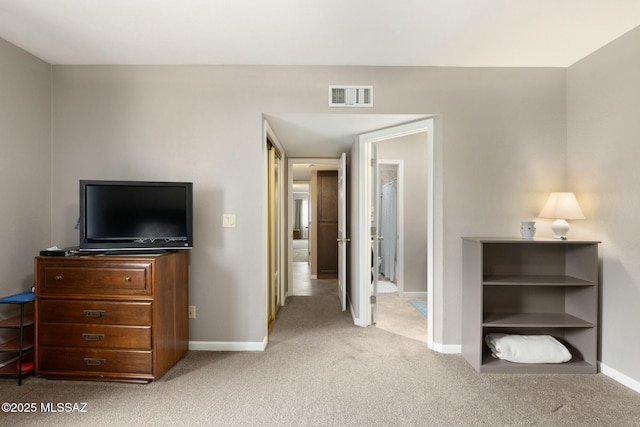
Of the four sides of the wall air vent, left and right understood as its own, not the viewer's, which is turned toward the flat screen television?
right

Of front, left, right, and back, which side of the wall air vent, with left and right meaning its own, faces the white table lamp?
left

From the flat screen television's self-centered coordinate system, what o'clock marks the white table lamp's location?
The white table lamp is roughly at 10 o'clock from the flat screen television.

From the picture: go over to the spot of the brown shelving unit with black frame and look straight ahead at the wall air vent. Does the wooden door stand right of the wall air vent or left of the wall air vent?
left

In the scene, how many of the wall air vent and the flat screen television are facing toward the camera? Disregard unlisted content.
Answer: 2

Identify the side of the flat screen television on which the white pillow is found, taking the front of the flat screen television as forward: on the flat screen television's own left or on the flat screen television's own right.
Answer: on the flat screen television's own left

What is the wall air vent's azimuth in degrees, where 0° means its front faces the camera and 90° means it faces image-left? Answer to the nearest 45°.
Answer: approximately 0°

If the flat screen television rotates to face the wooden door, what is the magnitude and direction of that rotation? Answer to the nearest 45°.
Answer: approximately 135° to its left

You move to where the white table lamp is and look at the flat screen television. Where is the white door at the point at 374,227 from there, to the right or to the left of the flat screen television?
right

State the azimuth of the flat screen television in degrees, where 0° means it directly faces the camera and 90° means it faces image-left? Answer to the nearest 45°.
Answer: approximately 0°
